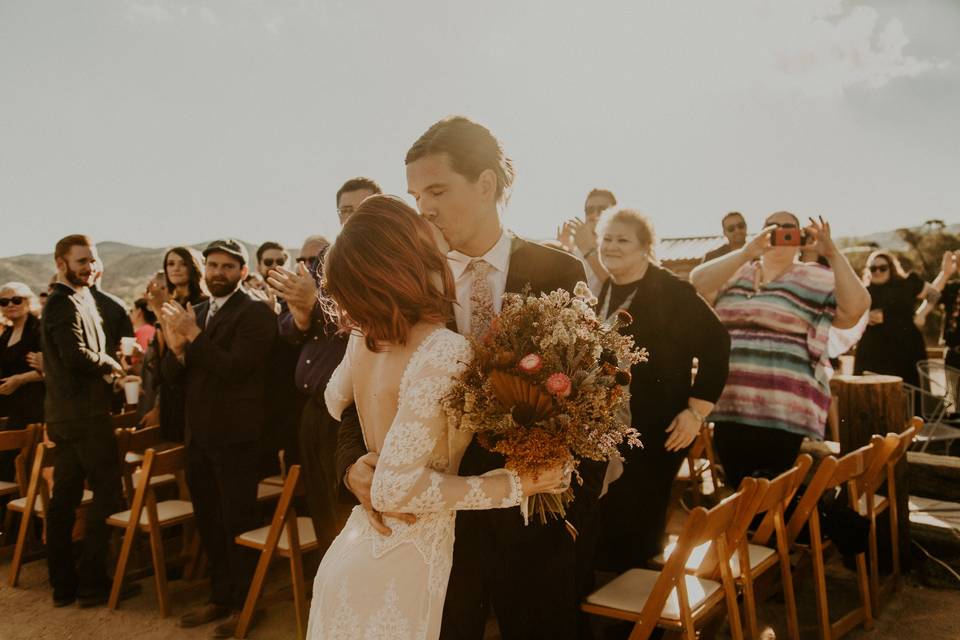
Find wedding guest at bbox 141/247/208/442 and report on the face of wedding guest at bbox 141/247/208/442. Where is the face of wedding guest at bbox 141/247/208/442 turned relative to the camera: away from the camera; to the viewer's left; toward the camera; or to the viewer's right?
toward the camera

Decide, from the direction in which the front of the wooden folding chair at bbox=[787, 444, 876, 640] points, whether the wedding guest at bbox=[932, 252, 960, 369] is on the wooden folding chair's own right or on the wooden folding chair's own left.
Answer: on the wooden folding chair's own right

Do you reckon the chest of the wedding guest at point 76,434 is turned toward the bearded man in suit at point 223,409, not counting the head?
yes

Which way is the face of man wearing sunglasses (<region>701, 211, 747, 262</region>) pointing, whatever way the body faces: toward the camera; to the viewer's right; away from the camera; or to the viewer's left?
toward the camera

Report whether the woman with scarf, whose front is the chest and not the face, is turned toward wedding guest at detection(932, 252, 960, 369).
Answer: no

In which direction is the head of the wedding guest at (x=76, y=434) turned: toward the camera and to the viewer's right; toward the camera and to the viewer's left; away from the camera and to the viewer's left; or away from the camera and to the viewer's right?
toward the camera and to the viewer's right

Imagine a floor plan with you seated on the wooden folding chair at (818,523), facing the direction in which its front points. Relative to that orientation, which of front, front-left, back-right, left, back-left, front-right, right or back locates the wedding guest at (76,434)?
front-left

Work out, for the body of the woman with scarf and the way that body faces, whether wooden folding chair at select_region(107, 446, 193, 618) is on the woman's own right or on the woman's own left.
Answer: on the woman's own right

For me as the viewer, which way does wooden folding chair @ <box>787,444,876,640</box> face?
facing away from the viewer and to the left of the viewer

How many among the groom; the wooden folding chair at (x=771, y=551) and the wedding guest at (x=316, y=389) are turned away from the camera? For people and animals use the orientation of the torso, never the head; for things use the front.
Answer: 0

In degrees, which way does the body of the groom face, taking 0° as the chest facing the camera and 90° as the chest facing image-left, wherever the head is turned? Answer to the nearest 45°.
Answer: approximately 45°

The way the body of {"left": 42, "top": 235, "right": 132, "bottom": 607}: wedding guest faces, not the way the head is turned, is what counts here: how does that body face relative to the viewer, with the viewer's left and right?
facing the viewer and to the right of the viewer
